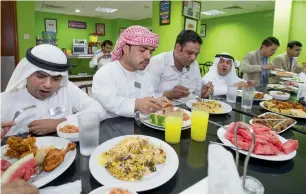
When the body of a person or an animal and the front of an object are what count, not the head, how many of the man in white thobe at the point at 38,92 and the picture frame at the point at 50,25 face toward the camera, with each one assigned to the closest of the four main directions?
2

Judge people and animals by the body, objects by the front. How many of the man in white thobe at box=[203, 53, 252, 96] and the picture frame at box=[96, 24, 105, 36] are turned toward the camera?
2

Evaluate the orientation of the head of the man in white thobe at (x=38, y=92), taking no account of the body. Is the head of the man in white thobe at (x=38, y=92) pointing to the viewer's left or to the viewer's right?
to the viewer's right

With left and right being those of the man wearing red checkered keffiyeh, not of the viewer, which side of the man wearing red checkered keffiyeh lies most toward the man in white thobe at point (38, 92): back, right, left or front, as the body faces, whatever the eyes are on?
right

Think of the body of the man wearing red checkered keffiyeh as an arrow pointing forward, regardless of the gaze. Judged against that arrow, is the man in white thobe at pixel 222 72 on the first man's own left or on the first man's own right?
on the first man's own left
